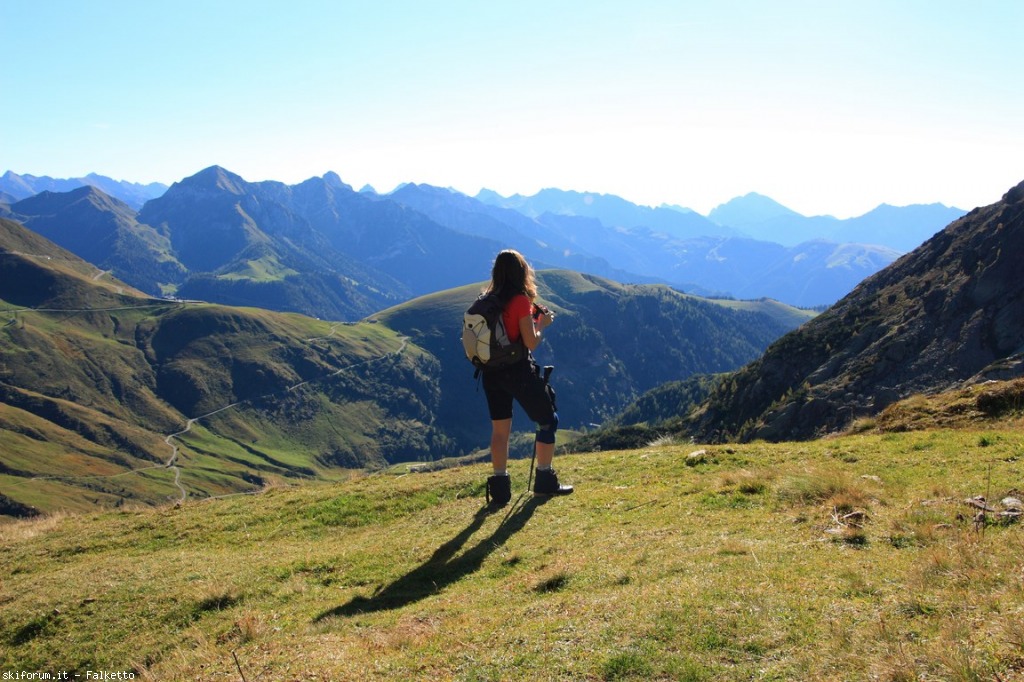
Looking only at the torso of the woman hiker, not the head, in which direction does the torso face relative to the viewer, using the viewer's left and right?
facing away from the viewer and to the right of the viewer

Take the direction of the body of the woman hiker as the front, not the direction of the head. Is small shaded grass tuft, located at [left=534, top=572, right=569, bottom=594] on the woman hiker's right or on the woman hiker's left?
on the woman hiker's right

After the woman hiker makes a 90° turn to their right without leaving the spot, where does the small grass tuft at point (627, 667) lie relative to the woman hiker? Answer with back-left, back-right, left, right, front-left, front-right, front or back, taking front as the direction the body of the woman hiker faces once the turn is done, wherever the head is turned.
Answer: front-right
